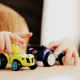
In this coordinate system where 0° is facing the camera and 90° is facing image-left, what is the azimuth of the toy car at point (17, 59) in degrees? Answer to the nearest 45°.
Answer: approximately 315°
